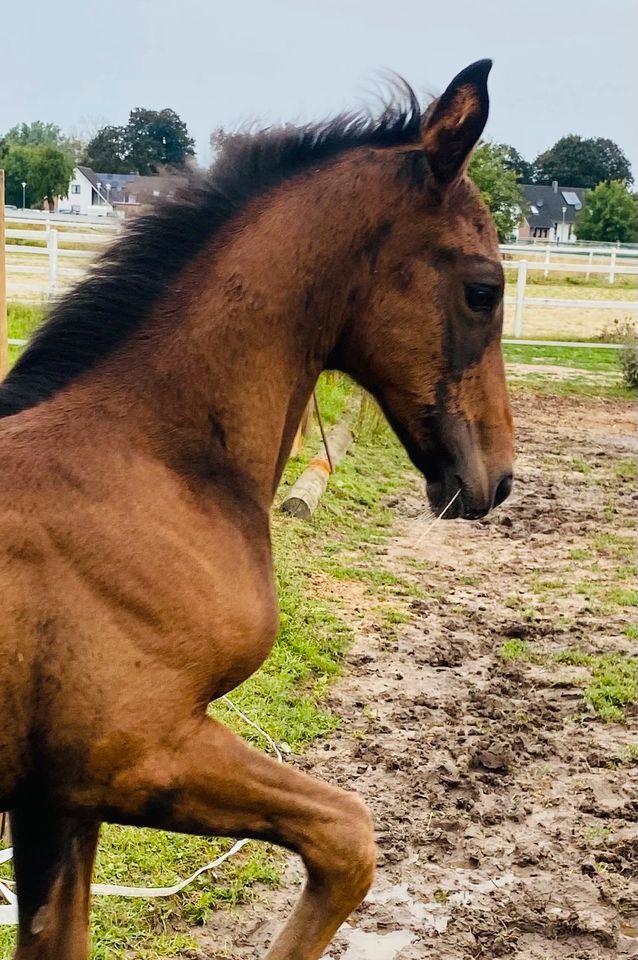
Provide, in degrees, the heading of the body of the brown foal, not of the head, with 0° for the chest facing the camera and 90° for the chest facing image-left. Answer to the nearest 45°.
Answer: approximately 270°

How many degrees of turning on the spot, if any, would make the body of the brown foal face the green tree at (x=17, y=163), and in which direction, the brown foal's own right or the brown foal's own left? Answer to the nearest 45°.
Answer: approximately 90° to the brown foal's own left

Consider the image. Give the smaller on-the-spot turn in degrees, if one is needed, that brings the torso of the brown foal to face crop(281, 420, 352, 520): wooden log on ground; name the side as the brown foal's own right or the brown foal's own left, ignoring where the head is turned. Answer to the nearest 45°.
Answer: approximately 90° to the brown foal's own left

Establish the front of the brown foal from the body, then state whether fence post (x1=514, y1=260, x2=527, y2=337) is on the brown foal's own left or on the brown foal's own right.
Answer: on the brown foal's own left

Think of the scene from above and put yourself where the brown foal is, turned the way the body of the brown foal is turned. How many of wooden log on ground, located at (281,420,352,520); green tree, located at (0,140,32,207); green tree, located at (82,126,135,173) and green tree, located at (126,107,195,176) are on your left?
4

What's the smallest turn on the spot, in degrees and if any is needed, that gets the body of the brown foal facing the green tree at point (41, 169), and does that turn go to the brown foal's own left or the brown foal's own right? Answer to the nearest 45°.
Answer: approximately 90° to the brown foal's own left

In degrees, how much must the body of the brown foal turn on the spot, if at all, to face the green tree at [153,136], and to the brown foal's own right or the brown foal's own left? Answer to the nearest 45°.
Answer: approximately 90° to the brown foal's own left

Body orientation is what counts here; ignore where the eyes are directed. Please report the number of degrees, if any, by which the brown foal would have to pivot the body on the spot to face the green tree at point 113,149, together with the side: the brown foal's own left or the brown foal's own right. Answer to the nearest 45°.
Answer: approximately 90° to the brown foal's own left

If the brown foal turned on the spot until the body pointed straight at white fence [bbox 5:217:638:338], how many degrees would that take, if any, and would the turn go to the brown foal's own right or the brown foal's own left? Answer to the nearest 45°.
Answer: approximately 90° to the brown foal's own left
